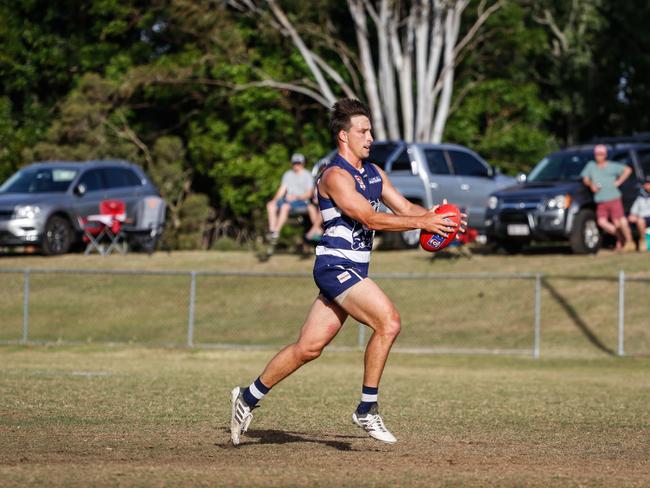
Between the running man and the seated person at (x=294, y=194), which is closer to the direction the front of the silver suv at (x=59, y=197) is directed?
the running man

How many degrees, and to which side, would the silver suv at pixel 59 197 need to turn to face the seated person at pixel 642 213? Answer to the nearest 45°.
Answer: approximately 135° to its left

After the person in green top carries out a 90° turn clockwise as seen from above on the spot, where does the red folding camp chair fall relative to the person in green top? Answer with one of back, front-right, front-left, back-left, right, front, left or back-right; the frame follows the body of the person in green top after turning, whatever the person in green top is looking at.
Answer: front

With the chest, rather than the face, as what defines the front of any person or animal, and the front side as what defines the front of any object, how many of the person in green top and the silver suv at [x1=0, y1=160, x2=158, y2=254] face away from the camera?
0

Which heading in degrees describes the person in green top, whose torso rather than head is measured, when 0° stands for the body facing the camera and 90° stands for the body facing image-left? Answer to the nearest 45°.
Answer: approximately 0°

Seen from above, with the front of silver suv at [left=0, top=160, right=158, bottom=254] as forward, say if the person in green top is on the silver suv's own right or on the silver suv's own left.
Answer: on the silver suv's own left

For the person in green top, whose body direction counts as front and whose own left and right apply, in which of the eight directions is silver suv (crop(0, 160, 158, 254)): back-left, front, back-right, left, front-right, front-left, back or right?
right

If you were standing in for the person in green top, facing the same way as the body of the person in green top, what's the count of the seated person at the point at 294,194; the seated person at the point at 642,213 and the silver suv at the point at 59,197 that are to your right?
2

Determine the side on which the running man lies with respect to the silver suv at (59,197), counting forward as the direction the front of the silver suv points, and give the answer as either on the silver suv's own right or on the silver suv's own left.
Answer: on the silver suv's own left
